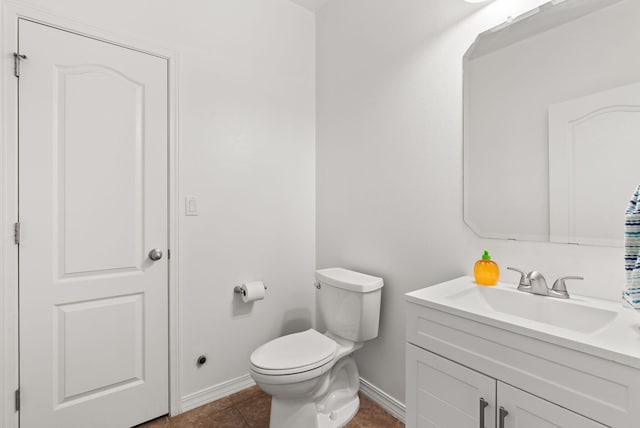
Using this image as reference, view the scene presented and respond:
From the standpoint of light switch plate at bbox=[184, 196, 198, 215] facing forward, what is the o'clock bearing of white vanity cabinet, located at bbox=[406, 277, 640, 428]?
The white vanity cabinet is roughly at 11 o'clock from the light switch plate.

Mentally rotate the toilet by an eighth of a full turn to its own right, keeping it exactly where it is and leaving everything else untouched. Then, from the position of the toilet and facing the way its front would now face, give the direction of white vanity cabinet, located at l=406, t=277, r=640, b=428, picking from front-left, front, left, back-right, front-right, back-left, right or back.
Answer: back-left

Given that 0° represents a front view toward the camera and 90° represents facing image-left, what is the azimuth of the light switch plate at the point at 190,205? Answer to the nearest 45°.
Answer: approximately 0°

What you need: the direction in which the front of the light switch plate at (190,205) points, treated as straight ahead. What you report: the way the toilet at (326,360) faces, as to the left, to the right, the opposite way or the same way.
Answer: to the right

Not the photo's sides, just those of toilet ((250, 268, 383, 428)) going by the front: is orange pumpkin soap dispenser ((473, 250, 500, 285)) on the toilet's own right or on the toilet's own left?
on the toilet's own left

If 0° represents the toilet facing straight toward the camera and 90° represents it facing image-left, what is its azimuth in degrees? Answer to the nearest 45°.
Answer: approximately 45°
